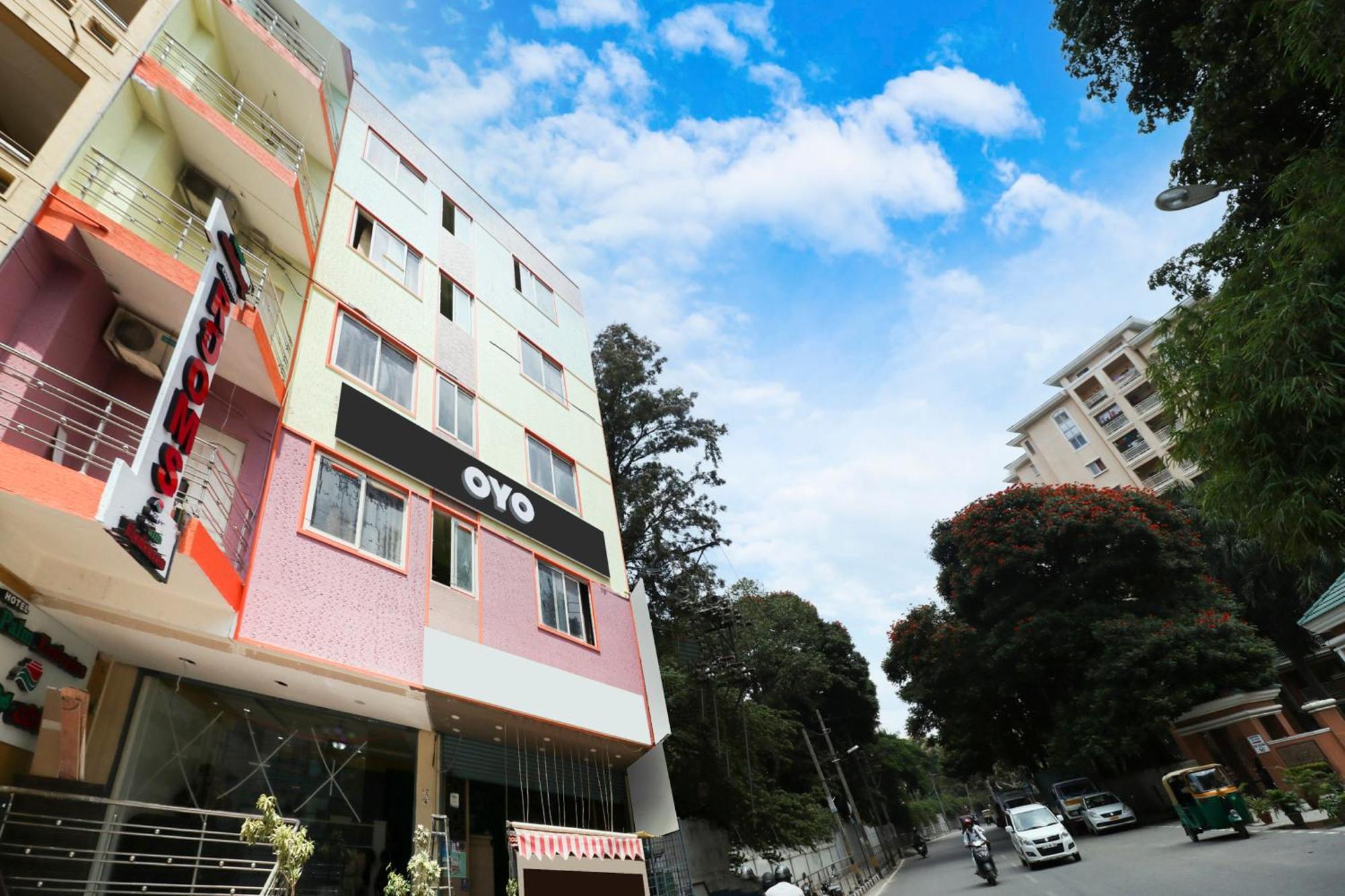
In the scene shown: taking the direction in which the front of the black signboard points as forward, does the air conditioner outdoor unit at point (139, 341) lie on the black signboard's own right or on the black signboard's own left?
on the black signboard's own right

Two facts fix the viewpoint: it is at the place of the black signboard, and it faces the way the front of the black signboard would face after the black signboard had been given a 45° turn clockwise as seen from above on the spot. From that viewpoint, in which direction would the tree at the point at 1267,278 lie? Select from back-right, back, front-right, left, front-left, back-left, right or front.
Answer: front-left

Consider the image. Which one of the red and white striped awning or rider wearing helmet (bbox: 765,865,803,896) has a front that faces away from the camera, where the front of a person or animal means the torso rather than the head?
the rider wearing helmet

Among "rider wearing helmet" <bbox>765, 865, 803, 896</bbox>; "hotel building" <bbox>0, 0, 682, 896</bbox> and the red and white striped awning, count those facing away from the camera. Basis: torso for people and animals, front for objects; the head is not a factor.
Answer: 1

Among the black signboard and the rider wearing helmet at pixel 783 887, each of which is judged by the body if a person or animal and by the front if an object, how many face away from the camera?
1

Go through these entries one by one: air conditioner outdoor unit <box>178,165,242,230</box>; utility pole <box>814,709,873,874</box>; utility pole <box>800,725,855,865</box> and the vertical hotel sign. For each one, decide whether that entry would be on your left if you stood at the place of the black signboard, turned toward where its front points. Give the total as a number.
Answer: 2

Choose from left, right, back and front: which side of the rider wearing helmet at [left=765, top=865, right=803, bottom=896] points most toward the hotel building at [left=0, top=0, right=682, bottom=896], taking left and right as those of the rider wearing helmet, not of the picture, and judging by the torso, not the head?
left

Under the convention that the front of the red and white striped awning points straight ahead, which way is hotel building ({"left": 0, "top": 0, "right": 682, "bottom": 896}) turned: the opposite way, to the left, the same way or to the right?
the same way

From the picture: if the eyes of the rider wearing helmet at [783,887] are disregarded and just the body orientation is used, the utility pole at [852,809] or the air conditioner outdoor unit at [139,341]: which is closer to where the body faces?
the utility pole

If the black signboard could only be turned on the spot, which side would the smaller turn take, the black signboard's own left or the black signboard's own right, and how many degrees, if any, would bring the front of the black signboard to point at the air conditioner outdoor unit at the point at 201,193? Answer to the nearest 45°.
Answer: approximately 90° to the black signboard's own right

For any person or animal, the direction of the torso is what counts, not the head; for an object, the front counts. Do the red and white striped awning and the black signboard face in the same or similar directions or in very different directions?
same or similar directions

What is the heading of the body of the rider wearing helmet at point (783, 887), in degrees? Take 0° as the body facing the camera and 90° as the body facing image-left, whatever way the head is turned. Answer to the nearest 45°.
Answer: approximately 180°

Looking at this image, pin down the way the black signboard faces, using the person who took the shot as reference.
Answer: facing the viewer and to the right of the viewer

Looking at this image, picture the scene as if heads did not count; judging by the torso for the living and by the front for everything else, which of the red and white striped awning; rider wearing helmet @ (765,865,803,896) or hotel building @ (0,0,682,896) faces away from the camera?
the rider wearing helmet
